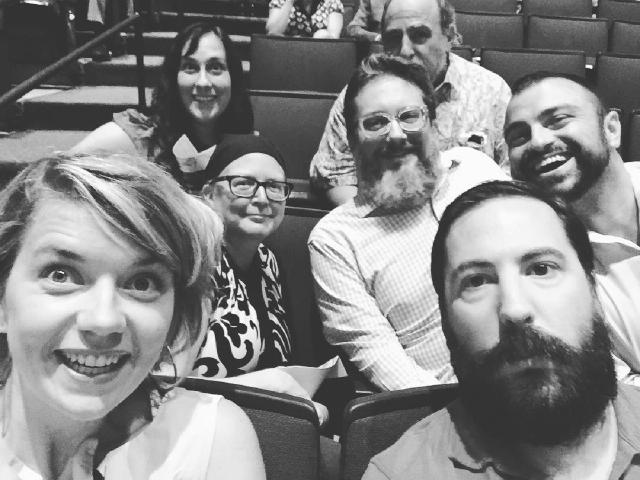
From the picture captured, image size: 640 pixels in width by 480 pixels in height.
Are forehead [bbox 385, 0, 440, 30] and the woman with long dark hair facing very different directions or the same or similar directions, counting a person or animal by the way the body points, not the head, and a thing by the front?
same or similar directions

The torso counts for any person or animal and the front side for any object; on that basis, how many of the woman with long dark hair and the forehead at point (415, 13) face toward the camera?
2

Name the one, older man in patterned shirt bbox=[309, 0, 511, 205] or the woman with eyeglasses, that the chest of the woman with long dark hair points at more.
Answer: the woman with eyeglasses

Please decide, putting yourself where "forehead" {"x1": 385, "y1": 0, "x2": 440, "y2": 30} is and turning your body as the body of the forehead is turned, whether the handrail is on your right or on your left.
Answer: on your right

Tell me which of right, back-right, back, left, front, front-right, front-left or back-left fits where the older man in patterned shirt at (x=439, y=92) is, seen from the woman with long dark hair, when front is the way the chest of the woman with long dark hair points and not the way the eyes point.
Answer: left

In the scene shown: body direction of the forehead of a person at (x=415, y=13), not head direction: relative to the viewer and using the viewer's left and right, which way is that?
facing the viewer

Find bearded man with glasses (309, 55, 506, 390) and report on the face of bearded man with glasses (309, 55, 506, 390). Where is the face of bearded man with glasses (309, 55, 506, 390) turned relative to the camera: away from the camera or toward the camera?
toward the camera

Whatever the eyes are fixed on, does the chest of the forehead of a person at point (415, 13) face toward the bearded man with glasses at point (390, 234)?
yes

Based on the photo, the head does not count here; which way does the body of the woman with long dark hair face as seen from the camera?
toward the camera

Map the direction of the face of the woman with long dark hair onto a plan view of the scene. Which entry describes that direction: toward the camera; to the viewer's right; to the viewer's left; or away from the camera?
toward the camera

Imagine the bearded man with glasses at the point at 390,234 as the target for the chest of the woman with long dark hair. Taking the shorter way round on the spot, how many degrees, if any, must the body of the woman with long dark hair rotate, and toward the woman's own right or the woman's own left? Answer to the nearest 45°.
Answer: approximately 45° to the woman's own left
